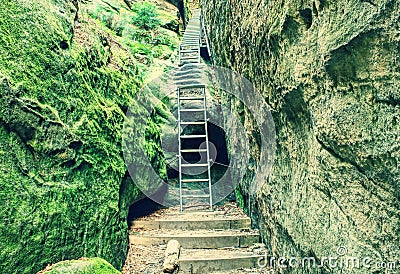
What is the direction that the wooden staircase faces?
toward the camera
